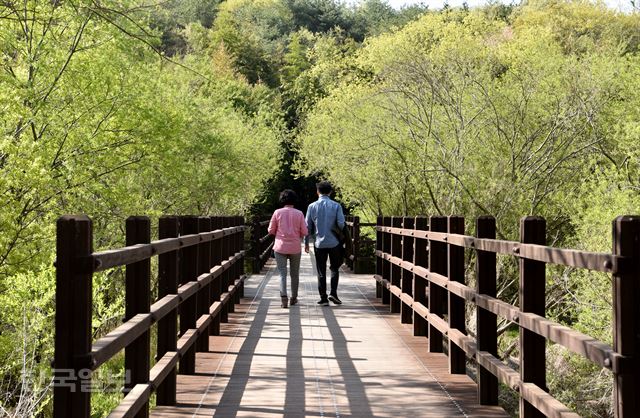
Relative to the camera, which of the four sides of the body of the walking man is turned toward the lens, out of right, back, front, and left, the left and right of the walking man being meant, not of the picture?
back

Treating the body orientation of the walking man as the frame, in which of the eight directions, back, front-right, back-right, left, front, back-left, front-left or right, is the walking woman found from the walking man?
left

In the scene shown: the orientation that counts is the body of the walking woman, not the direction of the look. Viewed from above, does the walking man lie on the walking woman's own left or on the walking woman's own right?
on the walking woman's own right

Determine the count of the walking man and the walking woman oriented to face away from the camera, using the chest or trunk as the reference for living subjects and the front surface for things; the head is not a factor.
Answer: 2

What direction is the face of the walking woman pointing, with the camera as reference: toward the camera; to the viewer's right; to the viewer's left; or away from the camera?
away from the camera

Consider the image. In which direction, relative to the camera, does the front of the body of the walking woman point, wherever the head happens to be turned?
away from the camera

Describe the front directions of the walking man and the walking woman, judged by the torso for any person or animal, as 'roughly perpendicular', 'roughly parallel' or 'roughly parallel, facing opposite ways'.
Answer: roughly parallel
